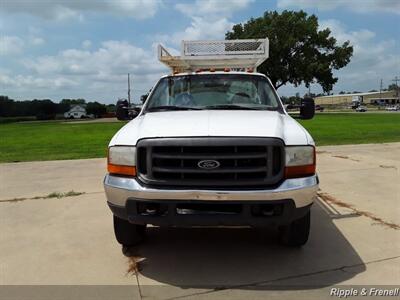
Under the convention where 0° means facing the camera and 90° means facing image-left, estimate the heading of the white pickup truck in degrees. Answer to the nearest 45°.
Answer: approximately 0°
